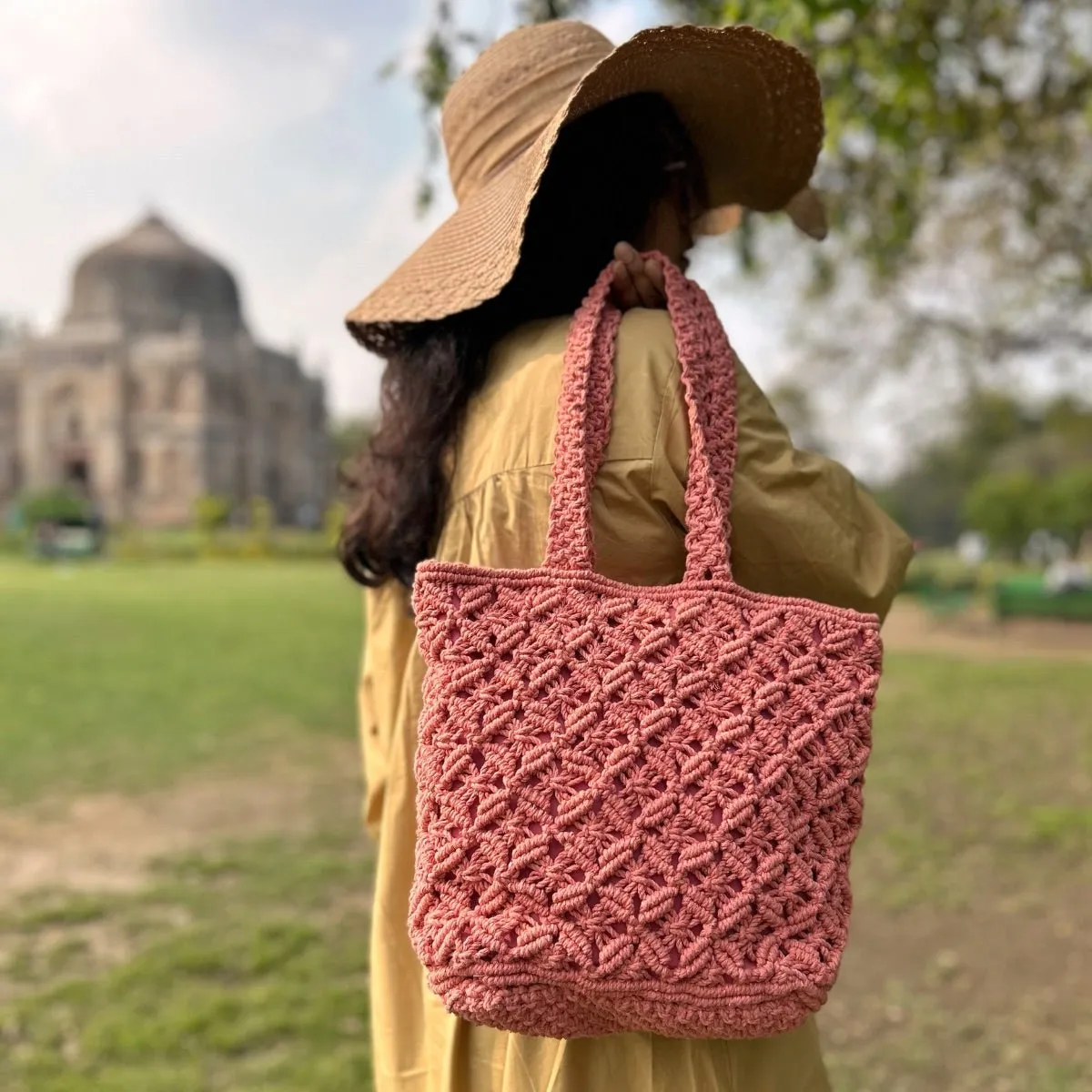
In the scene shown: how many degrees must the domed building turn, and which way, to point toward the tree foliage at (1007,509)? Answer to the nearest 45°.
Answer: approximately 90° to its left

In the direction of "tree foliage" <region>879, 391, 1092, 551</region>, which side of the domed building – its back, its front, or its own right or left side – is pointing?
left

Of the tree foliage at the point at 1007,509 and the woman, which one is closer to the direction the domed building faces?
the woman

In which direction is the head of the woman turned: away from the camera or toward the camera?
away from the camera

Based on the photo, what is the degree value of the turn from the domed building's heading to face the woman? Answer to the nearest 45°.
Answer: approximately 45° to its left

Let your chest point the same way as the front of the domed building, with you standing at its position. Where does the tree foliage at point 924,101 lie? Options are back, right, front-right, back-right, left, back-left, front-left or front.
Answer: front-left

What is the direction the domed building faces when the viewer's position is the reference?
facing the viewer and to the left of the viewer

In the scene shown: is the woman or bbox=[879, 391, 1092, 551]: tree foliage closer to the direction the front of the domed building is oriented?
the woman

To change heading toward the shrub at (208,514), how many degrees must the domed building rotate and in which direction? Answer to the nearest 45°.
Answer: approximately 45° to its left

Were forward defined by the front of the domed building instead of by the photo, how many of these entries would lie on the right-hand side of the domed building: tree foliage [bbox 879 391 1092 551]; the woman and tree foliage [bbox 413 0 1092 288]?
0

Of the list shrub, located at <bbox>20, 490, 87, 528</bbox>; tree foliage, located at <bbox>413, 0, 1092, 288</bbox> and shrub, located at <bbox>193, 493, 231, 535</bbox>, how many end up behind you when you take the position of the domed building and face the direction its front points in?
0

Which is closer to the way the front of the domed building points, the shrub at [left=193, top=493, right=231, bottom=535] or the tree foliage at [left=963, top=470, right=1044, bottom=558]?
the shrub
